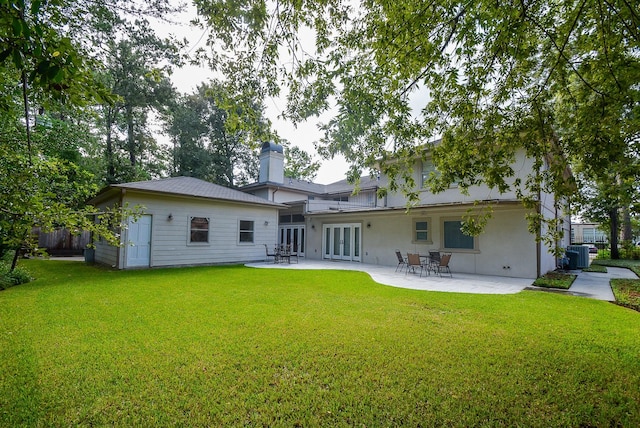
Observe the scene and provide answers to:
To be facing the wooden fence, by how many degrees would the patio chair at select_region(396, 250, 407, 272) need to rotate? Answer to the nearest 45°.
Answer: approximately 180°

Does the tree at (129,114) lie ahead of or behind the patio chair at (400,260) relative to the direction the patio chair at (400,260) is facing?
behind

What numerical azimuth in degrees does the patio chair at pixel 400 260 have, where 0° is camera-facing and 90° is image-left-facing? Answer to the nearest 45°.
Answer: approximately 270°

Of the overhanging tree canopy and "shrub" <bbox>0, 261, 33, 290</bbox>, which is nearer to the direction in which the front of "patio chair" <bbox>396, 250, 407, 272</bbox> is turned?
the overhanging tree canopy

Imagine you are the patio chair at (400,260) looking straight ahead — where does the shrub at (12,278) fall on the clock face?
The shrub is roughly at 5 o'clock from the patio chair.

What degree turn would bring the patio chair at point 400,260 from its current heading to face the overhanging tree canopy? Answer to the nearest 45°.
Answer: approximately 90° to its right

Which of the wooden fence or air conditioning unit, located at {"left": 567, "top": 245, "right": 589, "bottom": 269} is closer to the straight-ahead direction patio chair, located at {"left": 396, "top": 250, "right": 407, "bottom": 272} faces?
the air conditioning unit

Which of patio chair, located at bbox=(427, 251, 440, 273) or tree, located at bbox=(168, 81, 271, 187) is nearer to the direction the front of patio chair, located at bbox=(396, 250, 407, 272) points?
the patio chair

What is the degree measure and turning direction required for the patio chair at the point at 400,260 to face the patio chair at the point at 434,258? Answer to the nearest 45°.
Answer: approximately 45° to its left

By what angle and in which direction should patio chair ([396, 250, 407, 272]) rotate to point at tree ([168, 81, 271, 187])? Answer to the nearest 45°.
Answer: approximately 135° to its left
